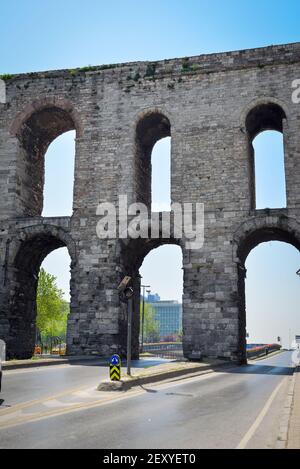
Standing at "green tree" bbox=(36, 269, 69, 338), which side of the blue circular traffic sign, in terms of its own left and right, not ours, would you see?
back

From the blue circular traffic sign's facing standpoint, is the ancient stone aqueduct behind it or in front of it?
behind

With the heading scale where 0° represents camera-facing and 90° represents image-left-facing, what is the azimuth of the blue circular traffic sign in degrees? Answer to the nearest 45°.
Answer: approximately 0°
